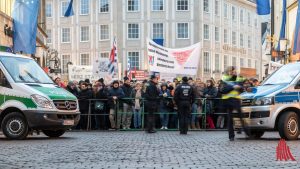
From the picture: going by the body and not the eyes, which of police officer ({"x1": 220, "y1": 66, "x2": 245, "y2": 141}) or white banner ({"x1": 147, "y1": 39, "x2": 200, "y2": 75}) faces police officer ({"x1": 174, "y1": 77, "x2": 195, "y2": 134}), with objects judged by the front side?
the white banner

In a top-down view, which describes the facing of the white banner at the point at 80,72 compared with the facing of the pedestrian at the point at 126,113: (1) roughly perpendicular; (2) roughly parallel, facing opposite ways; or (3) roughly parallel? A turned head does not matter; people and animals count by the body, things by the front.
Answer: roughly parallel

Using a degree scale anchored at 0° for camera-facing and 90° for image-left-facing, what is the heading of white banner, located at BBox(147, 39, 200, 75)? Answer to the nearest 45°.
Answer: approximately 0°

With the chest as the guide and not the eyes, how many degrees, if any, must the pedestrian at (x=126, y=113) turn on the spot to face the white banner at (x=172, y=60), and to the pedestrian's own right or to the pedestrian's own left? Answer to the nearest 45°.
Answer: approximately 135° to the pedestrian's own left

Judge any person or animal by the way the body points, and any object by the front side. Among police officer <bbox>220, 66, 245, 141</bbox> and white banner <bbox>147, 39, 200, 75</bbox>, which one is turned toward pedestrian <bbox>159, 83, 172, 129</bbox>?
the white banner

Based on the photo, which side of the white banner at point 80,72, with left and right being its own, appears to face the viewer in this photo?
front

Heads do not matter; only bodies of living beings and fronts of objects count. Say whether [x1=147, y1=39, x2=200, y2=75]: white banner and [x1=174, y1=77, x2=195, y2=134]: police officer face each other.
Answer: yes

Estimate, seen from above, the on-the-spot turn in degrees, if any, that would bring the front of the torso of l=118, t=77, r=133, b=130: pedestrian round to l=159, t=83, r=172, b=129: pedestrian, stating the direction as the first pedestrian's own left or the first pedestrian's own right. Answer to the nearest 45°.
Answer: approximately 90° to the first pedestrian's own left

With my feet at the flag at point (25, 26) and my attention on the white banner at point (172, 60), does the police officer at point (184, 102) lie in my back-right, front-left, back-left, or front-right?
front-right
